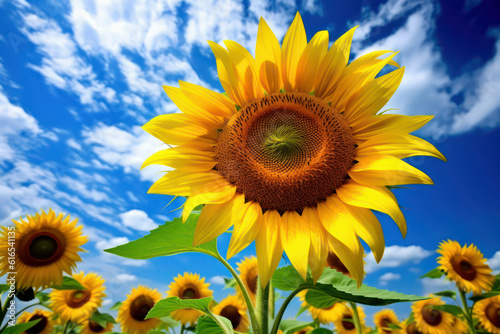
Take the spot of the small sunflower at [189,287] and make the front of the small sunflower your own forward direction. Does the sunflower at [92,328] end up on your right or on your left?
on your right

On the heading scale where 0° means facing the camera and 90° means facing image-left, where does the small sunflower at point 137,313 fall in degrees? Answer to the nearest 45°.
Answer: approximately 0°

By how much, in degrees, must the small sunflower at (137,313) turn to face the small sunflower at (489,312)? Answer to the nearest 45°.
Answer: approximately 90° to its left

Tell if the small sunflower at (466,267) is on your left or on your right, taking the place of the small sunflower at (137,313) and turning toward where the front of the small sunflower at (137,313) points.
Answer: on your left

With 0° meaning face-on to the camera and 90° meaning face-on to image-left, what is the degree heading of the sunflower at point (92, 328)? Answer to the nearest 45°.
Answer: approximately 0°

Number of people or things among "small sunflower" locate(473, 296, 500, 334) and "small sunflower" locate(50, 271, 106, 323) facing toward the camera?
2

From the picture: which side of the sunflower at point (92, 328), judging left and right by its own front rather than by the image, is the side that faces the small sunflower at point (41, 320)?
right
